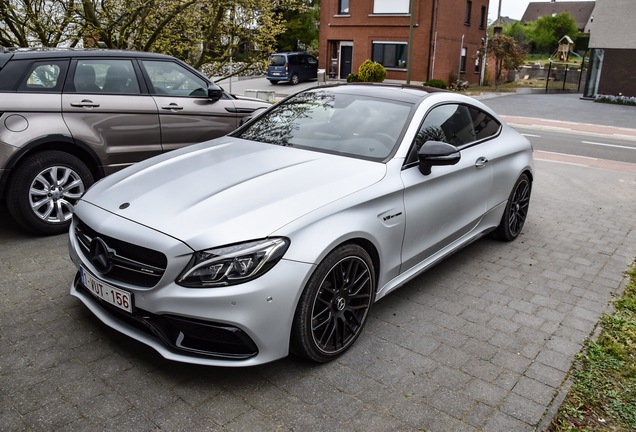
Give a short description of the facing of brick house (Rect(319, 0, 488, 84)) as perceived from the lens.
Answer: facing the viewer and to the left of the viewer

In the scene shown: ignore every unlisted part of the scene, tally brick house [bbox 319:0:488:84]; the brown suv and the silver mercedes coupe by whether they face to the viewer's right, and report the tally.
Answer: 1

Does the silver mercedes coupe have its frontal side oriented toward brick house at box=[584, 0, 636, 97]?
no

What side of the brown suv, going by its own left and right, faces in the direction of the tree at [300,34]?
left

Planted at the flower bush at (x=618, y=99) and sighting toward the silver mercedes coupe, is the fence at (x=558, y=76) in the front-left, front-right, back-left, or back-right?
back-right

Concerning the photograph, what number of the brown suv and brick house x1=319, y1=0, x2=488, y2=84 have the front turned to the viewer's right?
1

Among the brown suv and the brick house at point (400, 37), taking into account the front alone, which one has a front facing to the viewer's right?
the brown suv

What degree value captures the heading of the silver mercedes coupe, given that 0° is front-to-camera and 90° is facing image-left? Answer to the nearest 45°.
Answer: approximately 45°

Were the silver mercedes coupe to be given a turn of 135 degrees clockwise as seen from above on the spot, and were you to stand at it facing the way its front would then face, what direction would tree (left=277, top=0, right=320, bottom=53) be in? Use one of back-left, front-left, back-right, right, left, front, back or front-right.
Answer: front

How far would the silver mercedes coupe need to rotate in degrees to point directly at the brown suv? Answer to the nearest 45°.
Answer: approximately 90° to its right

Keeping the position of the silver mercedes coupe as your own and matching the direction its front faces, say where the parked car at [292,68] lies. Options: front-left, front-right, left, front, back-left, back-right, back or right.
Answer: back-right

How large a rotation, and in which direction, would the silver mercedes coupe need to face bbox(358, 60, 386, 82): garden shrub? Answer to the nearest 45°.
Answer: approximately 135° to its right

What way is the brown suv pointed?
to the viewer's right

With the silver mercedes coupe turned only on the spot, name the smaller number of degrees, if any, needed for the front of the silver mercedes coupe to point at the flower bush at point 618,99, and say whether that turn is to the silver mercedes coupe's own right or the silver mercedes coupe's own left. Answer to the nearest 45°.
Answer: approximately 180°

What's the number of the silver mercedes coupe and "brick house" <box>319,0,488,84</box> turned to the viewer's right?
0

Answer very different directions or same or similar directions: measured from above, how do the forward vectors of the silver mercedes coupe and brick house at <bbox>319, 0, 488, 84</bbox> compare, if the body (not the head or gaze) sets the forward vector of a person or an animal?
same or similar directions
